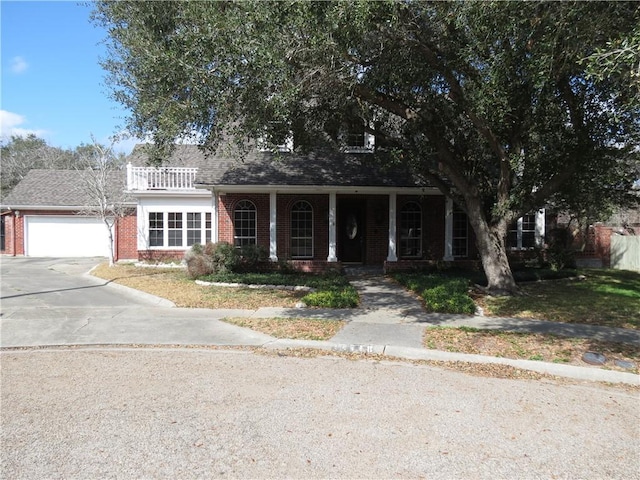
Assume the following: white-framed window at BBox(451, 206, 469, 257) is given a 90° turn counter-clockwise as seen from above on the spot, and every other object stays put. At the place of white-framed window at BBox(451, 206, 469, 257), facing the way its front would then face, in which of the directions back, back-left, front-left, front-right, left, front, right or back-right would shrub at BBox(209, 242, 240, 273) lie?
back-right

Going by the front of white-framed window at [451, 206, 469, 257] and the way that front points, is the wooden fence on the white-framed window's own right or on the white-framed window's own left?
on the white-framed window's own left

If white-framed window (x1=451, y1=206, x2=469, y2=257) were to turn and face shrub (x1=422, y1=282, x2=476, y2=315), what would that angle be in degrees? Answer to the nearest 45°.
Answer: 0° — it already faces it

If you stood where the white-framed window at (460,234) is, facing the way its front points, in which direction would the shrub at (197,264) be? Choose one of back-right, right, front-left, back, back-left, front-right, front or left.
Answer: front-right

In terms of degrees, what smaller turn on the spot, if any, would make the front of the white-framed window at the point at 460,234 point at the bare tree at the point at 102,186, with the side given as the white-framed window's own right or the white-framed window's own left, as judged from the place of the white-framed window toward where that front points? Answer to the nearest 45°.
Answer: approximately 90° to the white-framed window's own right

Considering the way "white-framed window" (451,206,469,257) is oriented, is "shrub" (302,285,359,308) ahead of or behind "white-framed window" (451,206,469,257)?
ahead

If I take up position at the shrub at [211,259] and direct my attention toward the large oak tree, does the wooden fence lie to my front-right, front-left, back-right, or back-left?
front-left

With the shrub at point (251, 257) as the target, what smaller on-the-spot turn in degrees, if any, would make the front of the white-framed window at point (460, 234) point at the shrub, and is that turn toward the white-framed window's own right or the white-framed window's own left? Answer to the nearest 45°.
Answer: approximately 45° to the white-framed window's own right

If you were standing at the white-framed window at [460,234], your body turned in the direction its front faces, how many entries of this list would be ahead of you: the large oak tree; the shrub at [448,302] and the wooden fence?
2

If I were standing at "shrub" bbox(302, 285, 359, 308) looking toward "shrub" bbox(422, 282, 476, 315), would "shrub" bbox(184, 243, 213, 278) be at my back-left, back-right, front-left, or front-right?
back-left

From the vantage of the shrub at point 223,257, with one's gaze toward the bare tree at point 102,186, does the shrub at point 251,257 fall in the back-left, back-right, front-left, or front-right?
back-right

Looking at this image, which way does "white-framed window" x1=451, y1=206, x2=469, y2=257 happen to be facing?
toward the camera
